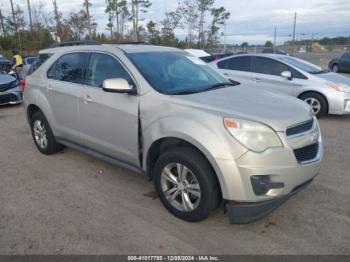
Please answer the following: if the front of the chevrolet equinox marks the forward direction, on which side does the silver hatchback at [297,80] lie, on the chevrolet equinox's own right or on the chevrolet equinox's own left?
on the chevrolet equinox's own left

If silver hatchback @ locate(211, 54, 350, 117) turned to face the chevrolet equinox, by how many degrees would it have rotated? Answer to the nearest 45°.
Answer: approximately 45° to its right

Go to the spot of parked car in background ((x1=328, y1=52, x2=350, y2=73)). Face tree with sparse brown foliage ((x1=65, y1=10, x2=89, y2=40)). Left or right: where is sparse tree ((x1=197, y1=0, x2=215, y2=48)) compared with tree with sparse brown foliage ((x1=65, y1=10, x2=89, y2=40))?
right

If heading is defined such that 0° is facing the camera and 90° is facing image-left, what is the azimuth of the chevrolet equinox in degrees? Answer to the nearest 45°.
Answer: approximately 315°

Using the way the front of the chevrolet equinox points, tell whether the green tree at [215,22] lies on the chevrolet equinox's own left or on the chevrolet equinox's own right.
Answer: on the chevrolet equinox's own left

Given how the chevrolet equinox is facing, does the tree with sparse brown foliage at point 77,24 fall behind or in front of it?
behind

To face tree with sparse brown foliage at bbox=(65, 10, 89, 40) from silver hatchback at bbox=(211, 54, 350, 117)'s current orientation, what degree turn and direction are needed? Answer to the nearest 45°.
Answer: approximately 180°

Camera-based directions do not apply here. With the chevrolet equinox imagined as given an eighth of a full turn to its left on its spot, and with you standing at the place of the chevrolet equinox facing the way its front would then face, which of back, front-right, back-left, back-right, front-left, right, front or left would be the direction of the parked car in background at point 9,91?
back-left

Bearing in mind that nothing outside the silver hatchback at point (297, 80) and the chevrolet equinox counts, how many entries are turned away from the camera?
0

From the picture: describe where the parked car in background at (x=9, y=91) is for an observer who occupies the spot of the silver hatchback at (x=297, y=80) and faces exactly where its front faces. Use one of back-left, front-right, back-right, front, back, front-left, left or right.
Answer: back-right

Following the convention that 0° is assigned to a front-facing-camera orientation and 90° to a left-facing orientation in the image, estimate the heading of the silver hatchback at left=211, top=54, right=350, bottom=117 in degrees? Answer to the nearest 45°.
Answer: approximately 315°
